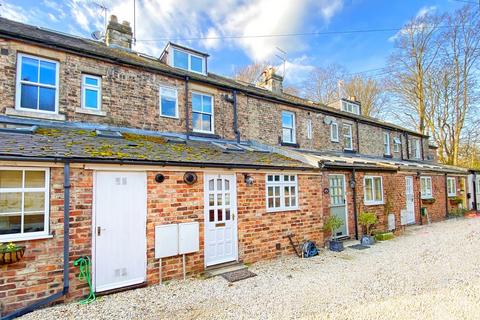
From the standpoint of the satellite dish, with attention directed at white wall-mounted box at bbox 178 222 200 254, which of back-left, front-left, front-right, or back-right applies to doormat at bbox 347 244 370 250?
front-left

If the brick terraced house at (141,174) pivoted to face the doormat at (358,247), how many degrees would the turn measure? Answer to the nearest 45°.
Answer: approximately 45° to its left

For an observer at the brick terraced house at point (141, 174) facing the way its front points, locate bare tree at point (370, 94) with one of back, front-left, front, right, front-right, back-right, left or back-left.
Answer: left

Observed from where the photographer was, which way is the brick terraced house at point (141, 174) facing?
facing the viewer and to the right of the viewer

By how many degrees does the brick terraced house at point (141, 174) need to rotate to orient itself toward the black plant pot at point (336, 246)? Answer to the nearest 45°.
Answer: approximately 45° to its left

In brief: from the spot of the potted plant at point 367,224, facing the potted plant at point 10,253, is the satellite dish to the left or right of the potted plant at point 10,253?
right

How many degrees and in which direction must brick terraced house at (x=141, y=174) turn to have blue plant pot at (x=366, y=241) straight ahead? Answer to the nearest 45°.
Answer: approximately 45° to its left
